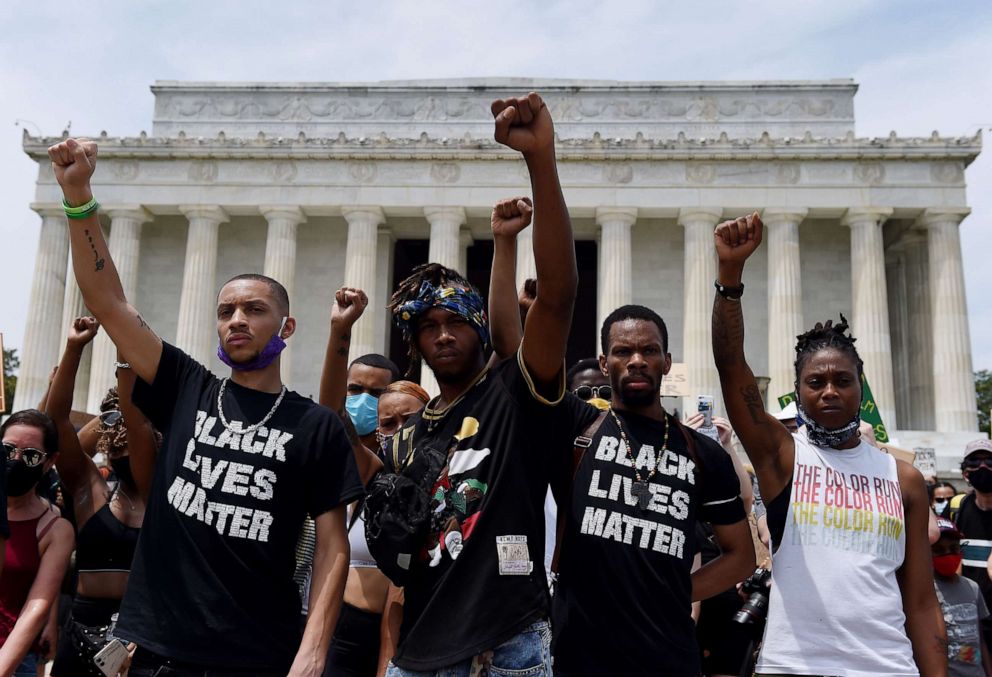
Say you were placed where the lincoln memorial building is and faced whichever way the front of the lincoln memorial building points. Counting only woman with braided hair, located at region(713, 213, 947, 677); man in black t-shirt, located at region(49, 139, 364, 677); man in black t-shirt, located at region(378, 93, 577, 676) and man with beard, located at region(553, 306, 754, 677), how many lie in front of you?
4

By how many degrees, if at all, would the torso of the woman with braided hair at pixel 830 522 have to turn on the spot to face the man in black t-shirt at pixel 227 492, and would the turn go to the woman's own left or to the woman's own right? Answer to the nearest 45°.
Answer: approximately 45° to the woman's own right

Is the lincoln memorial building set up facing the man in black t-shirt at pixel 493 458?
yes

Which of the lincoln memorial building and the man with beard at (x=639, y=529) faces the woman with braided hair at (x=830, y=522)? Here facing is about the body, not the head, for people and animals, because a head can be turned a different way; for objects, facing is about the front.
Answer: the lincoln memorial building
